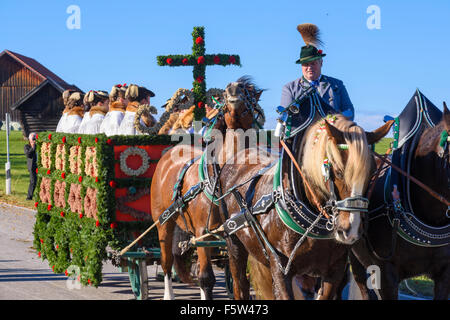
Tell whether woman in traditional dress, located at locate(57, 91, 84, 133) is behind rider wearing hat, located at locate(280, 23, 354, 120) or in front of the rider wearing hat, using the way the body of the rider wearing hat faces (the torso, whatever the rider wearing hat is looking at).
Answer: behind

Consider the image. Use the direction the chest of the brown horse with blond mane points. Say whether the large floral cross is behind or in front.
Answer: behind

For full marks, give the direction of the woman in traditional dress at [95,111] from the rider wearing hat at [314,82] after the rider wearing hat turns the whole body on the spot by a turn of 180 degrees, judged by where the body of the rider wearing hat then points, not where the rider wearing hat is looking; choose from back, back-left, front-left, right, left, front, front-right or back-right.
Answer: front-left

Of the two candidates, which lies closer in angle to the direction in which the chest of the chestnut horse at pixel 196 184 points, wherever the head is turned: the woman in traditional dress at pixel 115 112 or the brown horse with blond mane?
the brown horse with blond mane

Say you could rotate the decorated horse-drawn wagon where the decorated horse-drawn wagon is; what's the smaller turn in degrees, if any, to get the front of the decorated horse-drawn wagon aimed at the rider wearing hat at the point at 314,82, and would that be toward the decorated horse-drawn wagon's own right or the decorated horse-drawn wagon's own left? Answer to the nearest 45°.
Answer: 0° — it already faces them

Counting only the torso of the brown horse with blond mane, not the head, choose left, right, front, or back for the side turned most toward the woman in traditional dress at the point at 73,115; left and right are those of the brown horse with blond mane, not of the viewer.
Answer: back
